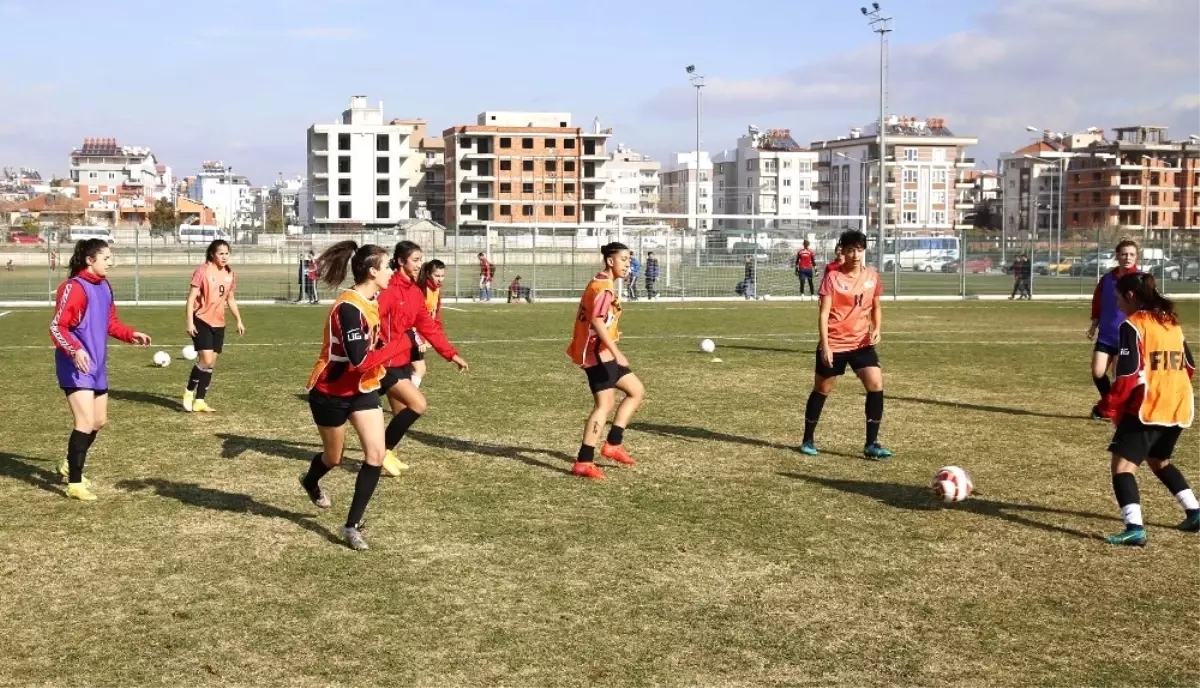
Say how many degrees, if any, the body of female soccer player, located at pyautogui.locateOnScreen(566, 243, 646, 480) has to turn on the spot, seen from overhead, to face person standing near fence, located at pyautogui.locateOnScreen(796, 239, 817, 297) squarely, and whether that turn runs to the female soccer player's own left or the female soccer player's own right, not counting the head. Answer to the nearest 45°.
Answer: approximately 90° to the female soccer player's own left

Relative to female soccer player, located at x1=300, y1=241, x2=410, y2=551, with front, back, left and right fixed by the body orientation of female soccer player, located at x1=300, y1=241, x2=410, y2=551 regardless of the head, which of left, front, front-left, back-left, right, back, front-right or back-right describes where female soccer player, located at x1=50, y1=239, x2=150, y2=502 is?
back-left

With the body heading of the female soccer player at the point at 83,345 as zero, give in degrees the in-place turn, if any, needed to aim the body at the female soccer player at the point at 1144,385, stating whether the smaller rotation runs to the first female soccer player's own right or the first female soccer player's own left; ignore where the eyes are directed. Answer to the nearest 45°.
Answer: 0° — they already face them

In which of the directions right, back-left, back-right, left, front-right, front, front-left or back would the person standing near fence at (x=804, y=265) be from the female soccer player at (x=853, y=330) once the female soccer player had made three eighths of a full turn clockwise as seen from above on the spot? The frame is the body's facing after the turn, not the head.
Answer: front-right

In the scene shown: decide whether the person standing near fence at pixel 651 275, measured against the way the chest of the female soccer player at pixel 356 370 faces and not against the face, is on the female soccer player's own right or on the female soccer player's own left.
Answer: on the female soccer player's own left

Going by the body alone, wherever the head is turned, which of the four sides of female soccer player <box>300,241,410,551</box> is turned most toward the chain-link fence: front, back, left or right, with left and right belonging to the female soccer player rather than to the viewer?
left

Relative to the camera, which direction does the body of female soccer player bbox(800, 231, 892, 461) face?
toward the camera

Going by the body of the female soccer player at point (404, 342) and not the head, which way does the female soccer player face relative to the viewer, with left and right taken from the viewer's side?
facing the viewer and to the right of the viewer

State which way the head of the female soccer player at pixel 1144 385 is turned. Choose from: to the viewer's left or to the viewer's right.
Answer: to the viewer's left

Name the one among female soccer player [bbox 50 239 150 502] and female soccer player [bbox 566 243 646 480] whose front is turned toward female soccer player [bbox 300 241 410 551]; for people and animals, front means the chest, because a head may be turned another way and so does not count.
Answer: female soccer player [bbox 50 239 150 502]

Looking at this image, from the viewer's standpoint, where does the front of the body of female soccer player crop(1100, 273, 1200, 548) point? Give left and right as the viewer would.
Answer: facing away from the viewer and to the left of the viewer

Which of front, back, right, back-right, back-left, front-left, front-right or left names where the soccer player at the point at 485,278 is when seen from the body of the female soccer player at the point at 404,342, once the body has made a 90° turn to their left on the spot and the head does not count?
front-left

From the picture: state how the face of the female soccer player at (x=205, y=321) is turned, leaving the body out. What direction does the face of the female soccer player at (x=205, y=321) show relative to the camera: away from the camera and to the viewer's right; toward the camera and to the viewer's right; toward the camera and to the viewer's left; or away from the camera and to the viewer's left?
toward the camera and to the viewer's right

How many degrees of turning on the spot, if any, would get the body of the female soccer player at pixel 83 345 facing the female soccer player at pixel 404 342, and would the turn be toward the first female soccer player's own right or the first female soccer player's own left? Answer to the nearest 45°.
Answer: approximately 45° to the first female soccer player's own left
